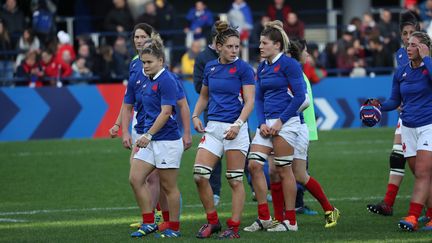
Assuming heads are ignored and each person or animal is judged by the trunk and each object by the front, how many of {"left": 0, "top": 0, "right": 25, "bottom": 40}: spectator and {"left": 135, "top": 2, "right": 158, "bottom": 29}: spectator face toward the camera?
2

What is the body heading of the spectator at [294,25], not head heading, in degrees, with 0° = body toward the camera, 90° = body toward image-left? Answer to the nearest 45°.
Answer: approximately 0°

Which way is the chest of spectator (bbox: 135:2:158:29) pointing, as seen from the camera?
toward the camera

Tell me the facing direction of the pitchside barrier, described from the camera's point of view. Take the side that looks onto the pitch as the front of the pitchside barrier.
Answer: facing the viewer

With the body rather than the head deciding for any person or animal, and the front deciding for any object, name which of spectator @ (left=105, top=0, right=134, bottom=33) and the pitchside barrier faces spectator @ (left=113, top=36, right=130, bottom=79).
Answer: spectator @ (left=105, top=0, right=134, bottom=33)

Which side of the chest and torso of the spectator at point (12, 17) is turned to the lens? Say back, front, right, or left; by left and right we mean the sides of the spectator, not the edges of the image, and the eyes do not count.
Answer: front

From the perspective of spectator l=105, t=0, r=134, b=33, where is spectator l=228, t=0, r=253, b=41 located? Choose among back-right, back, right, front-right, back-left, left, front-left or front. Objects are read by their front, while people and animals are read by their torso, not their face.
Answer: left

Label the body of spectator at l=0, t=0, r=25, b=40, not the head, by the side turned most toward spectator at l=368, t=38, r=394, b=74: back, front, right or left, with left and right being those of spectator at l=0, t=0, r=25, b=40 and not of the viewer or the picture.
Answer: left

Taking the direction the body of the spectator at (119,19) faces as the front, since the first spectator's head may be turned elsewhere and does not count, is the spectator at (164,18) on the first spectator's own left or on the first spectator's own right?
on the first spectator's own left
